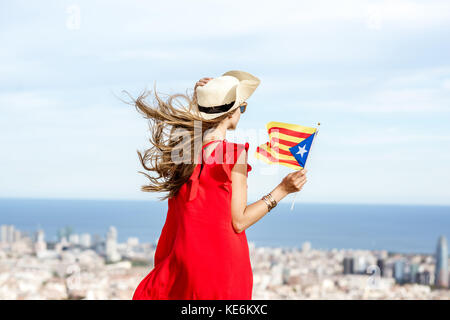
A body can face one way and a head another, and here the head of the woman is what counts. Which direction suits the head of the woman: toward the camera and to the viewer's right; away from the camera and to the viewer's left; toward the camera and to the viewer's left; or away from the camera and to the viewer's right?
away from the camera and to the viewer's right

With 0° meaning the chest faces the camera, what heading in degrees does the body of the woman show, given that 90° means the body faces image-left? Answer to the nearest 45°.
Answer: approximately 225°

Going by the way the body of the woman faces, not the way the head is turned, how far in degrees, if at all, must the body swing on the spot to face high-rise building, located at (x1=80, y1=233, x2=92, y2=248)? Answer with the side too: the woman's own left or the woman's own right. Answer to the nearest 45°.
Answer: approximately 45° to the woman's own left

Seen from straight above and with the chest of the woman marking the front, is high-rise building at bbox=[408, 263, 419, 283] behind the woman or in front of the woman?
in front

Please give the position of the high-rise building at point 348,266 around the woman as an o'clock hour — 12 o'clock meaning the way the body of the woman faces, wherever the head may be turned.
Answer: The high-rise building is roughly at 11 o'clock from the woman.

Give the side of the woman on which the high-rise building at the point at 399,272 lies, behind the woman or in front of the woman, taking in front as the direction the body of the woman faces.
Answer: in front
